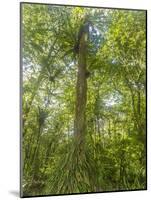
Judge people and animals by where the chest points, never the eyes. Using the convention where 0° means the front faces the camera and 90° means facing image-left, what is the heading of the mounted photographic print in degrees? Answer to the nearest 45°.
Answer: approximately 315°
